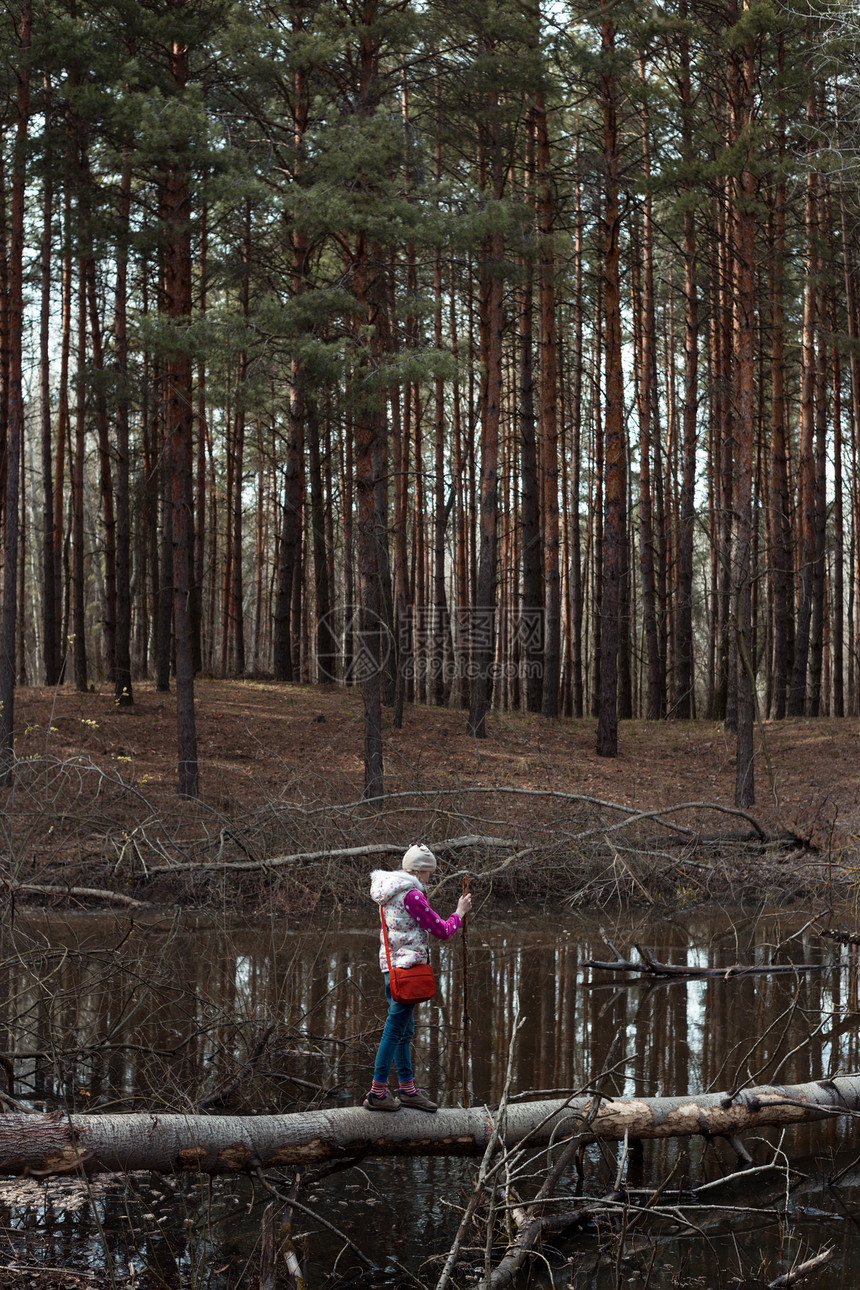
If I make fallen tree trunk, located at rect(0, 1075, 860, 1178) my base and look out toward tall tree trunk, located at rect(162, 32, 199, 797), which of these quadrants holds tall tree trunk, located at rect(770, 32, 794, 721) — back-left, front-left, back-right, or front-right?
front-right

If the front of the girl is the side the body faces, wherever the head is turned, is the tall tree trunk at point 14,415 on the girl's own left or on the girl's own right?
on the girl's own left

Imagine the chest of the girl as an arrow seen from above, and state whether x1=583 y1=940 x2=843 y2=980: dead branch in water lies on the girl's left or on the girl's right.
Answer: on the girl's left

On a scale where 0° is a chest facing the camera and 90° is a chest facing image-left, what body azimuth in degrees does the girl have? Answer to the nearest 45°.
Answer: approximately 270°

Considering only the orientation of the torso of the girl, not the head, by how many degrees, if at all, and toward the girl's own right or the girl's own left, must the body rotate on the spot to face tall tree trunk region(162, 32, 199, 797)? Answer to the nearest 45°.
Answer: approximately 90° to the girl's own left

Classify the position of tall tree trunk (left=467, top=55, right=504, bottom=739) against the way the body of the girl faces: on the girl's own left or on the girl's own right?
on the girl's own left
